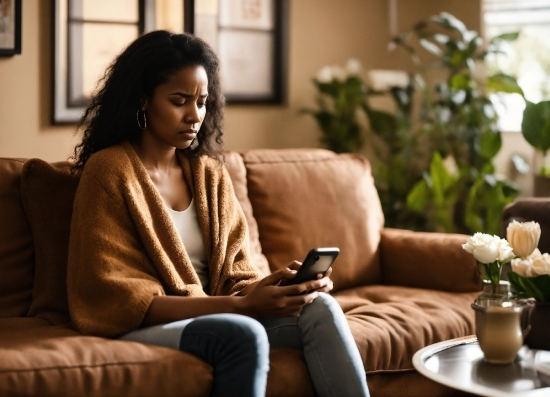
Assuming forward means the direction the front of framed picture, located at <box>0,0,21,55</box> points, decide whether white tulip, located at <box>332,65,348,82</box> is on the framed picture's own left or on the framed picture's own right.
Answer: on the framed picture's own left

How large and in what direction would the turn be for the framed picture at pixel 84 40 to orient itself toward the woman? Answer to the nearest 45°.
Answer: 0° — it already faces them

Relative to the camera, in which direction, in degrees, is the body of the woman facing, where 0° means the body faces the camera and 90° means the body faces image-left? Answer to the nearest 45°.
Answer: approximately 315°

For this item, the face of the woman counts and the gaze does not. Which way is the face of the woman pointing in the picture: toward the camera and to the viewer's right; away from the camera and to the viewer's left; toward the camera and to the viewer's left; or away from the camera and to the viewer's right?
toward the camera and to the viewer's right

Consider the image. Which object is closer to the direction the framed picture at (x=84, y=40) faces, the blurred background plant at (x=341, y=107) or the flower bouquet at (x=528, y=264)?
the flower bouquet

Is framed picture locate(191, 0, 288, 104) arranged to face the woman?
yes
